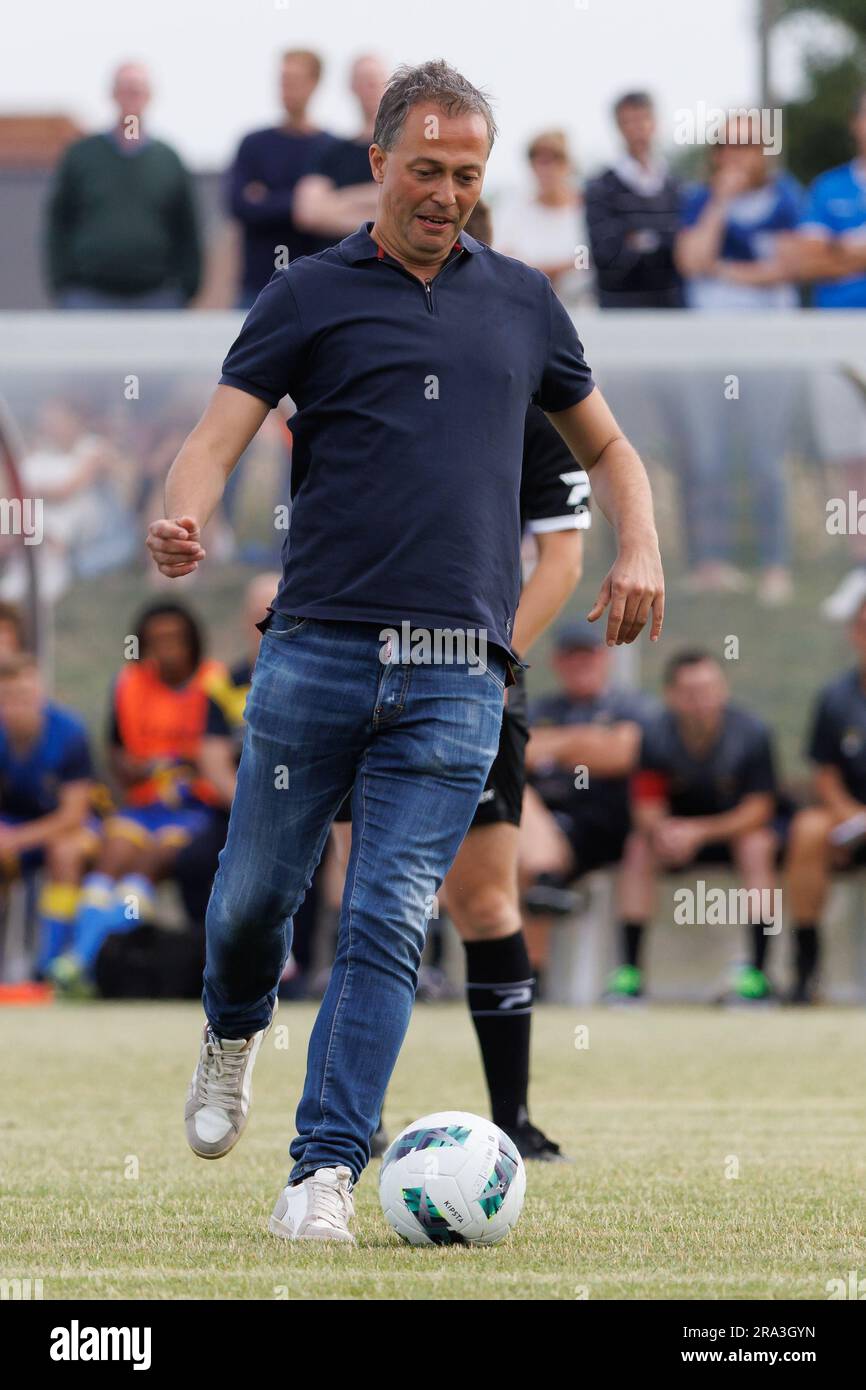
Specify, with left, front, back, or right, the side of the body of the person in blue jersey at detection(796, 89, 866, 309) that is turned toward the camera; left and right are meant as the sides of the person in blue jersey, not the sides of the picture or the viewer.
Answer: front

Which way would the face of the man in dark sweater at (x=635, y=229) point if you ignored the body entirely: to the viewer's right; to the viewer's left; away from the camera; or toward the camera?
toward the camera

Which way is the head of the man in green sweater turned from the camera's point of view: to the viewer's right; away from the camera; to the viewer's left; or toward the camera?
toward the camera

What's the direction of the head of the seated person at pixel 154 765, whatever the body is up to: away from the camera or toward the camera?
toward the camera

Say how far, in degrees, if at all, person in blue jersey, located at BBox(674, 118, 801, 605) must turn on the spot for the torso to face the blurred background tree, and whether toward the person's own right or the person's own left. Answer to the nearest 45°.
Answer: approximately 180°

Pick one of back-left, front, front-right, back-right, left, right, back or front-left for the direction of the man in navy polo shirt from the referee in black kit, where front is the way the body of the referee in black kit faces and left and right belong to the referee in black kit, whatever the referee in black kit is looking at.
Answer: front

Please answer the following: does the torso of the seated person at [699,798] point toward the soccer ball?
yes

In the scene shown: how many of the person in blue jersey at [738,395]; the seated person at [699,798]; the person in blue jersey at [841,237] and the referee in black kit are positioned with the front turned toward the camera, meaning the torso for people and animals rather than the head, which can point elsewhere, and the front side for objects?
4

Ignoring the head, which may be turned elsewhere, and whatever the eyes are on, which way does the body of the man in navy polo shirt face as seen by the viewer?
toward the camera

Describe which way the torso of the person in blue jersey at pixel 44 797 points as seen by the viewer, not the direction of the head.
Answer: toward the camera
